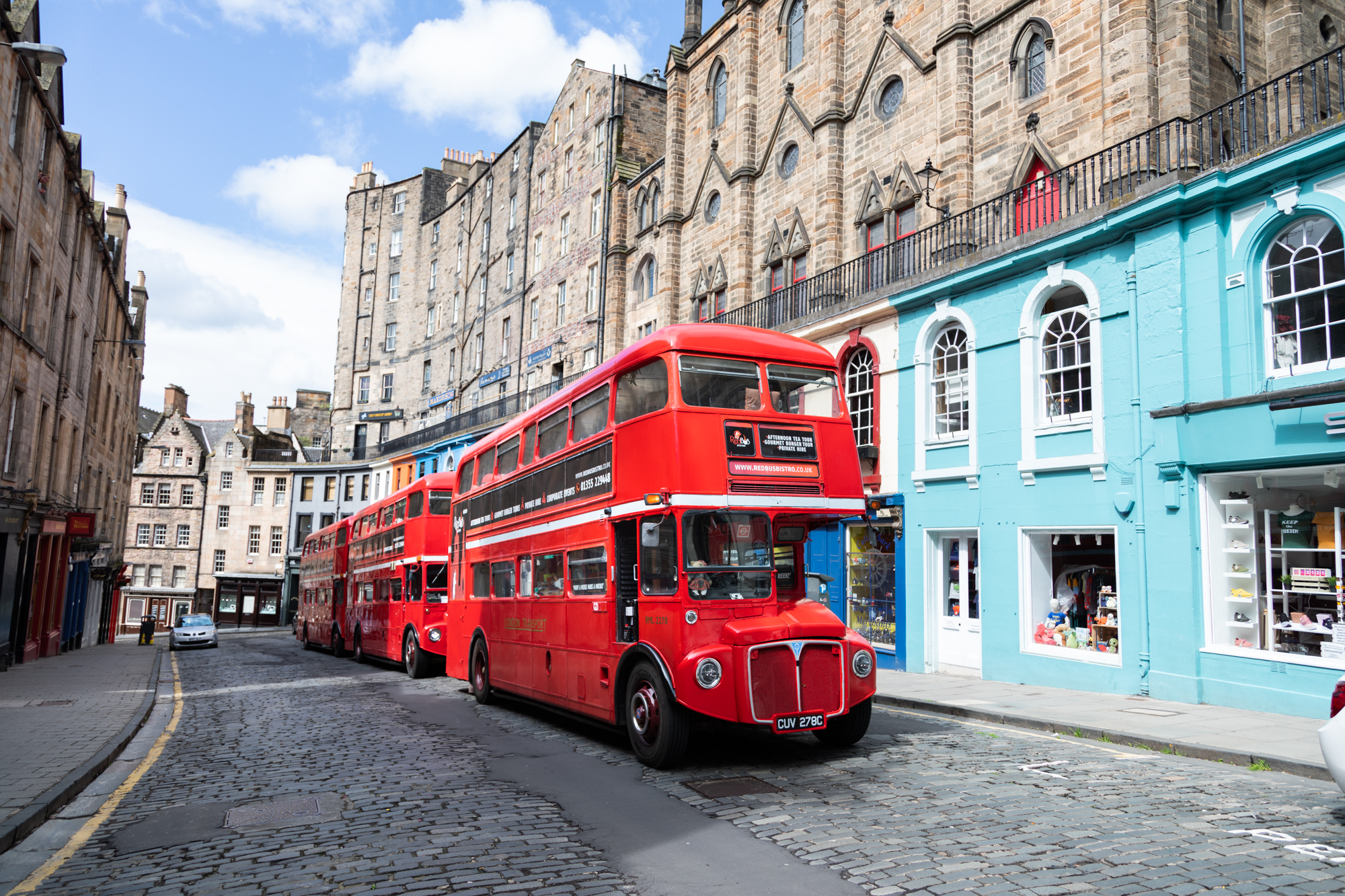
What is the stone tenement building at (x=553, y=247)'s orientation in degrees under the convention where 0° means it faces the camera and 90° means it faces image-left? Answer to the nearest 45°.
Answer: approximately 45°

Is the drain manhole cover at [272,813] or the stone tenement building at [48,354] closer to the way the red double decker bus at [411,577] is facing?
the drain manhole cover

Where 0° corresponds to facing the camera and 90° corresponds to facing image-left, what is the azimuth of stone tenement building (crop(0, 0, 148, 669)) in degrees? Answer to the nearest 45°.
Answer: approximately 270°

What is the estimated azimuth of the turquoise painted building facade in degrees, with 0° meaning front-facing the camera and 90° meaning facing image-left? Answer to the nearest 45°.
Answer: approximately 45°

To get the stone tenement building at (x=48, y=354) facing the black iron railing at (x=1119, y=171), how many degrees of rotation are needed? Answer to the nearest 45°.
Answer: approximately 45° to its right

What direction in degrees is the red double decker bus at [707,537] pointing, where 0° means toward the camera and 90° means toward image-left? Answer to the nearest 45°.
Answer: approximately 315°

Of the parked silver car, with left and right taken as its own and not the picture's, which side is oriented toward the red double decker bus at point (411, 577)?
front

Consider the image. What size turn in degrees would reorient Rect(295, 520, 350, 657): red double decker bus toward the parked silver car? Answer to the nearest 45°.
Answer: approximately 180°

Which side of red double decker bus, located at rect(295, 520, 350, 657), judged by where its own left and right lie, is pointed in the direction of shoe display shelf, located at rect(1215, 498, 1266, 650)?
front

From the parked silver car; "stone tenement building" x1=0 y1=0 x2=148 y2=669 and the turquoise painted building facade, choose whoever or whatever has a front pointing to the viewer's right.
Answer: the stone tenement building

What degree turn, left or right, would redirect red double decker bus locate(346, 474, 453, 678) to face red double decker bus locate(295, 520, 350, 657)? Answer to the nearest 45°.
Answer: approximately 135° to its left

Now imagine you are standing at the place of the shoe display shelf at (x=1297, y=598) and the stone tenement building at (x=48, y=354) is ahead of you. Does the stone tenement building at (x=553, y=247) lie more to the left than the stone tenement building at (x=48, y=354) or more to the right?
right

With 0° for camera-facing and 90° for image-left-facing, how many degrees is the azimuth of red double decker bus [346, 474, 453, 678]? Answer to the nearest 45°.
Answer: approximately 315°

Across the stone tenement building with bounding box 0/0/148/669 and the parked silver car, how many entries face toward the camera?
1

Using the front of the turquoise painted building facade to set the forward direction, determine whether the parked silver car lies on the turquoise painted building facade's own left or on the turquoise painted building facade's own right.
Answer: on the turquoise painted building facade's own right

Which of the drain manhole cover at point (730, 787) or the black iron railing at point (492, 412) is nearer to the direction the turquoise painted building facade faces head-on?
the drain manhole cover

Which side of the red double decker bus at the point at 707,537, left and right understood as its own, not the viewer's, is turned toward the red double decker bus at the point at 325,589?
back
